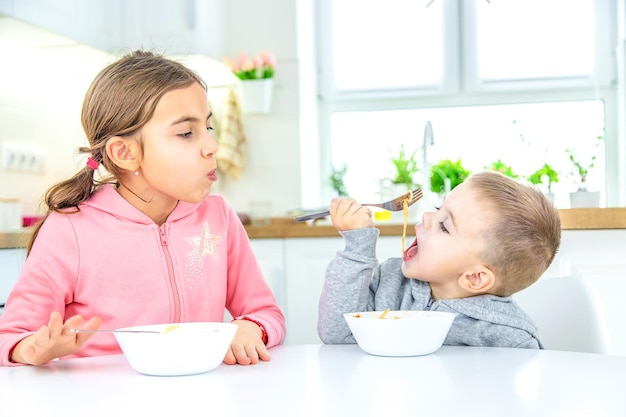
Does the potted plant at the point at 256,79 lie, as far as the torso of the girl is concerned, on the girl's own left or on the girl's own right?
on the girl's own left

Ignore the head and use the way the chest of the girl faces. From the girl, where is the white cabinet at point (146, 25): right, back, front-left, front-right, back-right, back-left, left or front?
back-left

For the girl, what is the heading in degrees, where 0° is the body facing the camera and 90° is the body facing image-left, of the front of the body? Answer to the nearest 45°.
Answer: approximately 315°

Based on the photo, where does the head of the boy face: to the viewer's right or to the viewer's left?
to the viewer's left

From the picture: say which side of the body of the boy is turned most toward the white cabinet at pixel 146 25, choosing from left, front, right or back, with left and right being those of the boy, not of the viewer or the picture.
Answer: right

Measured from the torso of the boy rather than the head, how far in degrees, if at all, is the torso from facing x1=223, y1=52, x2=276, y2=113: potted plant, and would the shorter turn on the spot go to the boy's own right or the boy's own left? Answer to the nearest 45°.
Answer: approximately 135° to the boy's own right

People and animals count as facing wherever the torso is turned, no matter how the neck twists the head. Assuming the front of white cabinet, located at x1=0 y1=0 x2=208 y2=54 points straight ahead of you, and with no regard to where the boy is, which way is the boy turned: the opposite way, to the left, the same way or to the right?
to the right

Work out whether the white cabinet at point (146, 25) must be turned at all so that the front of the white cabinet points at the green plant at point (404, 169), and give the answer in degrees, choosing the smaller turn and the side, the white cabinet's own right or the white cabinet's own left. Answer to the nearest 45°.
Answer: approximately 45° to the white cabinet's own left

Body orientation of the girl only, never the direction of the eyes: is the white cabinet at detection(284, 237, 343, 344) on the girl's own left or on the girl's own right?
on the girl's own left

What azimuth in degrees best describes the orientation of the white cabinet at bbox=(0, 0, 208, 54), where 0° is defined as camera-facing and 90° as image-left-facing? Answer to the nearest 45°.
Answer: approximately 315°

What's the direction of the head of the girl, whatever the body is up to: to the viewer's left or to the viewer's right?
to the viewer's right

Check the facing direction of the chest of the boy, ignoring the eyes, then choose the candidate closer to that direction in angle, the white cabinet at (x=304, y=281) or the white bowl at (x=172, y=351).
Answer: the white bowl
